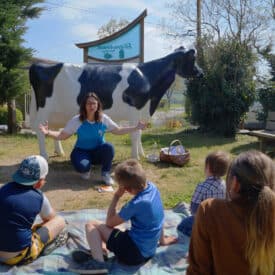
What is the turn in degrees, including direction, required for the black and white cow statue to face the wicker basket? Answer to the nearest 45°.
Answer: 0° — it already faces it

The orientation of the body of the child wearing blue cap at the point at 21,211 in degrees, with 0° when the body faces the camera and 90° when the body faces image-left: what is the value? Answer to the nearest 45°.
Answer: approximately 225°

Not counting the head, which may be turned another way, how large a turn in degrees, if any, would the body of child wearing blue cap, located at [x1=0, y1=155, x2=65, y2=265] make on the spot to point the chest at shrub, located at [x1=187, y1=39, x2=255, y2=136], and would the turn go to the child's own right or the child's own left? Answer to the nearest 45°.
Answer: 0° — they already face it

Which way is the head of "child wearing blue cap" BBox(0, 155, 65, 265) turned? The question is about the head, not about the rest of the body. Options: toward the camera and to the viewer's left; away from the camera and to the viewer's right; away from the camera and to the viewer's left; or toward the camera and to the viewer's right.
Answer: away from the camera and to the viewer's right

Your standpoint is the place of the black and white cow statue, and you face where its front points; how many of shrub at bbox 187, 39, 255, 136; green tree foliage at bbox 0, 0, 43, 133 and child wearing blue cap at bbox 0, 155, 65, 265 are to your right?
1

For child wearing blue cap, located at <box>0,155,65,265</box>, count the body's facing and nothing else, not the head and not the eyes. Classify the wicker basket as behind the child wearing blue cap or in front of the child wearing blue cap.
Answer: in front

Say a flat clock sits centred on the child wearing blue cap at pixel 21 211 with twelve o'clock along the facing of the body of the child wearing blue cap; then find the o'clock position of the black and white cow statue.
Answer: The black and white cow statue is roughly at 11 o'clock from the child wearing blue cap.

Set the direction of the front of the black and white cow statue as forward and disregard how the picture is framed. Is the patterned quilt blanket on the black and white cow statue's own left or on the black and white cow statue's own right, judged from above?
on the black and white cow statue's own right

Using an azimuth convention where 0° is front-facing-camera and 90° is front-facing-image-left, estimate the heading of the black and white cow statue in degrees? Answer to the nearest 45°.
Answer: approximately 270°

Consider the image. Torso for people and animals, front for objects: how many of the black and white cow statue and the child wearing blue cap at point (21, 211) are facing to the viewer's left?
0

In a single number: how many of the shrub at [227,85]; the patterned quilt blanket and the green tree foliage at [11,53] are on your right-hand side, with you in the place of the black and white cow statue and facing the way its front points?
1

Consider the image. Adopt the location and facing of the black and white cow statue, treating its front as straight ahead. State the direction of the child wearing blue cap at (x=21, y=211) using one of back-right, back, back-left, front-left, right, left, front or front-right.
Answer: right
